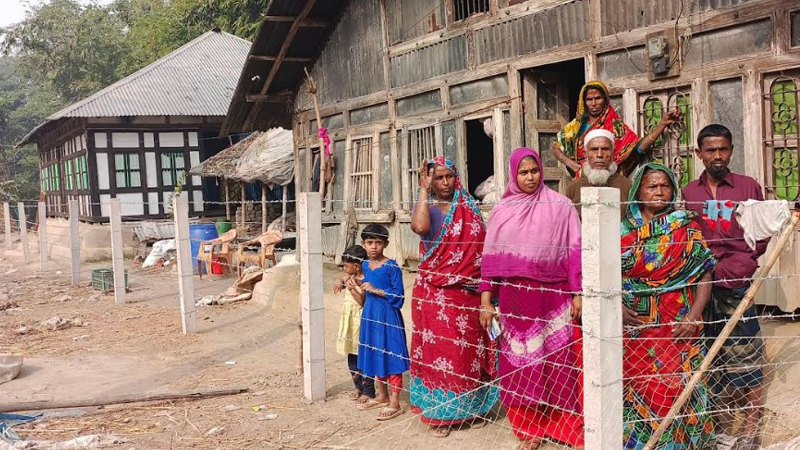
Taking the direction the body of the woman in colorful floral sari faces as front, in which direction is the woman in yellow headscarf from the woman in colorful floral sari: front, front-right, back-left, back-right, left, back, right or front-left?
back

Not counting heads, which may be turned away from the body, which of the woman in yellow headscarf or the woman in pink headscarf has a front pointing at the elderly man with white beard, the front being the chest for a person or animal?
the woman in yellow headscarf

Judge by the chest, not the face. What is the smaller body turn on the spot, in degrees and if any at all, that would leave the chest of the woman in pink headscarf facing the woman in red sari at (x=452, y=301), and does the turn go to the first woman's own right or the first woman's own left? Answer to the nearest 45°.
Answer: approximately 135° to the first woman's own right

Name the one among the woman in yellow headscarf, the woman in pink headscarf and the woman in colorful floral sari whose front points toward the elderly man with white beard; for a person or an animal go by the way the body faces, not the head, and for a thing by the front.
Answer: the woman in yellow headscarf

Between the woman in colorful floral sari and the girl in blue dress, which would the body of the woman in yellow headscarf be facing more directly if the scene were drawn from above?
the woman in colorful floral sari

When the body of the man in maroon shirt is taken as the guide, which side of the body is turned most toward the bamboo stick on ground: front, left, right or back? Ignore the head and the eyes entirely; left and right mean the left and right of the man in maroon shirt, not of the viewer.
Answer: right

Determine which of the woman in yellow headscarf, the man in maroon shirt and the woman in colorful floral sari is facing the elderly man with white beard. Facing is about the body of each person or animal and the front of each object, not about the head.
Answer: the woman in yellow headscarf

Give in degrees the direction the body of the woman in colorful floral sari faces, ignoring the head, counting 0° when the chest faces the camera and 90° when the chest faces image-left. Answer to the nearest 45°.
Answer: approximately 0°

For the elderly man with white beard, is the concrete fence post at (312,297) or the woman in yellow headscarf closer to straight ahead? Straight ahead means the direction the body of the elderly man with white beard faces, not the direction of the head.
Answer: the concrete fence post

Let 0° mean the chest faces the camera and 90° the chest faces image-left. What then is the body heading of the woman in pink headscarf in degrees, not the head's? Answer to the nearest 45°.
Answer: approximately 0°

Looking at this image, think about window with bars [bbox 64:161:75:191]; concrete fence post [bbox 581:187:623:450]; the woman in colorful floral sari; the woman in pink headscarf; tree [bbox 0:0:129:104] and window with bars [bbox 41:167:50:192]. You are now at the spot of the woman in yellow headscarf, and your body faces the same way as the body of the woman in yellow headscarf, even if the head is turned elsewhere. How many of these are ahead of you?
3

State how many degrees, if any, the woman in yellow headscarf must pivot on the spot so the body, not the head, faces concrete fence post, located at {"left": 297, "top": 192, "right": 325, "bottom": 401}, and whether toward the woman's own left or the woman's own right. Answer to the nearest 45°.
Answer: approximately 45° to the woman's own right
